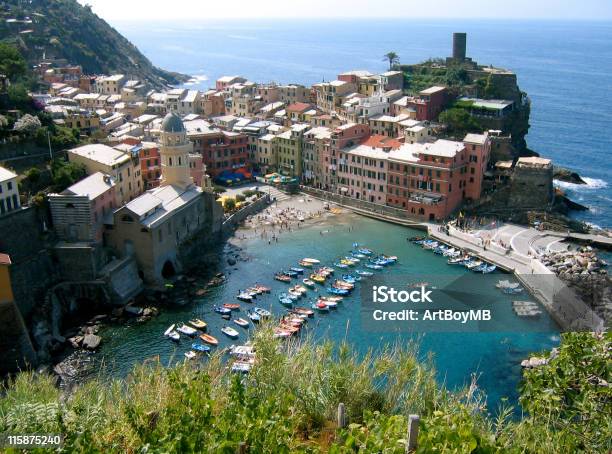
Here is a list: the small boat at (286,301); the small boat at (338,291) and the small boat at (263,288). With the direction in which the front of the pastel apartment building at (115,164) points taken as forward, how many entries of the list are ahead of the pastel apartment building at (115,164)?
3

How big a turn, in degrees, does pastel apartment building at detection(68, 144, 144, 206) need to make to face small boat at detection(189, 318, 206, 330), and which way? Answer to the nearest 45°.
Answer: approximately 45° to its right

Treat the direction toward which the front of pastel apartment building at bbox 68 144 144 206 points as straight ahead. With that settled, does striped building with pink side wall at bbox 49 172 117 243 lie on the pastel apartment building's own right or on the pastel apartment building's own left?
on the pastel apartment building's own right

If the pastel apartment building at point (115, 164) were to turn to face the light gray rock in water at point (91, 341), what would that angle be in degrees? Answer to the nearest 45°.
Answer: approximately 45° to its right

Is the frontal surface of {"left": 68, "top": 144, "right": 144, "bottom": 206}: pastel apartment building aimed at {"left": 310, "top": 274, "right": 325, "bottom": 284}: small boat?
yes

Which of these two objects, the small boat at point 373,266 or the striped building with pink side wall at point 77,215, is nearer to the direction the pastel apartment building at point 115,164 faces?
the small boat

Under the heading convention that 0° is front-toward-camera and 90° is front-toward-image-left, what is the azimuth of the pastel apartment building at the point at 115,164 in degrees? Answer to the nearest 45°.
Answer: approximately 315°

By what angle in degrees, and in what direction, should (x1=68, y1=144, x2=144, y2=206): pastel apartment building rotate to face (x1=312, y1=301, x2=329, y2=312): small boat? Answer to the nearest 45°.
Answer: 0° — it already faces it

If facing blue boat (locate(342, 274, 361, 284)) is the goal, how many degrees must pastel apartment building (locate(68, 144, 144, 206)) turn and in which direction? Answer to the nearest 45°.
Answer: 0° — it already faces it

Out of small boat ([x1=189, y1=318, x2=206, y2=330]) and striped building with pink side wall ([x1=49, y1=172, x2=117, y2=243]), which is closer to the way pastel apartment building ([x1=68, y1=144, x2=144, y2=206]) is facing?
the small boat

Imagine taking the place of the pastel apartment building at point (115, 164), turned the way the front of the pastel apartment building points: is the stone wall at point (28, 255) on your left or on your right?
on your right
